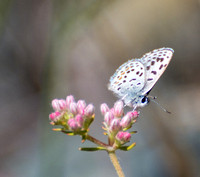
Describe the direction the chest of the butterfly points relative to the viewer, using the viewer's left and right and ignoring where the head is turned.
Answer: facing to the right of the viewer
